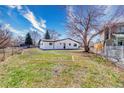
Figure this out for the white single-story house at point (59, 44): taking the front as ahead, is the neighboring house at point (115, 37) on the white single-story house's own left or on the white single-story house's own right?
on the white single-story house's own left

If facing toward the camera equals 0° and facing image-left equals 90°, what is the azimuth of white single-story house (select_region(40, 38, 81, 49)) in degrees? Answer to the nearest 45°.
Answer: approximately 0°
